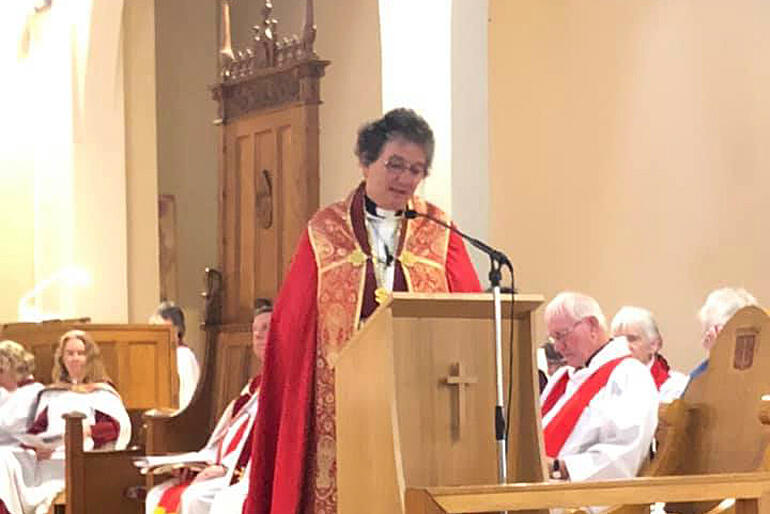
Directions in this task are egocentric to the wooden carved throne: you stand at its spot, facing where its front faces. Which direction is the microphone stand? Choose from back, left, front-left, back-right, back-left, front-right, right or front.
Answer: front-left

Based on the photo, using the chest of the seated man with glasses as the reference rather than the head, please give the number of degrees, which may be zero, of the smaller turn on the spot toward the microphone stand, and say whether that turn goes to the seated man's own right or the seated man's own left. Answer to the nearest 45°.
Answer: approximately 45° to the seated man's own left

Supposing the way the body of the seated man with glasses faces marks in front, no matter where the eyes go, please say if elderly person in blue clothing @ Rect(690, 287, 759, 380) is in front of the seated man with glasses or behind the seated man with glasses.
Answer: behind

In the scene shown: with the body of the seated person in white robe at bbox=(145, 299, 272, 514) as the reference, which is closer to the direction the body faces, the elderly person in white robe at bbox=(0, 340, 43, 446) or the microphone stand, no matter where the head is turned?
the microphone stand

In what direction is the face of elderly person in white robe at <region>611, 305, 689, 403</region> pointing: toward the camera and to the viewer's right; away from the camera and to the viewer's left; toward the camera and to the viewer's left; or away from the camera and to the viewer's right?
toward the camera and to the viewer's left

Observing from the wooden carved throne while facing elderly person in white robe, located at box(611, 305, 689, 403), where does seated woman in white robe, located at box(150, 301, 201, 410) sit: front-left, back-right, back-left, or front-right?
back-right
